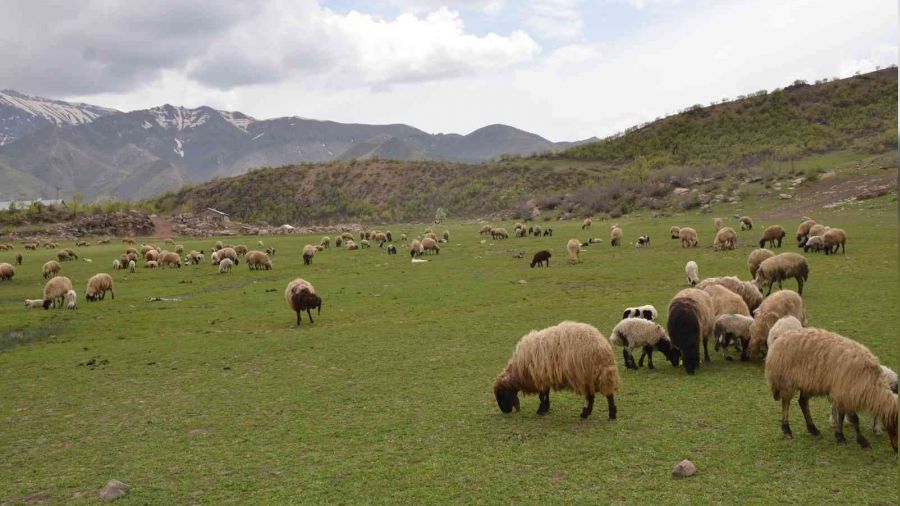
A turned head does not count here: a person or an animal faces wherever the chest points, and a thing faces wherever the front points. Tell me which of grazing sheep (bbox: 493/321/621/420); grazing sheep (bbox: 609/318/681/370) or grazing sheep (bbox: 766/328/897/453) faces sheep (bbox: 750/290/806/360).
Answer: grazing sheep (bbox: 609/318/681/370)

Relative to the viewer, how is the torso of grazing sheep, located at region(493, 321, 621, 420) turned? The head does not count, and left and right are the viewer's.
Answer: facing to the left of the viewer

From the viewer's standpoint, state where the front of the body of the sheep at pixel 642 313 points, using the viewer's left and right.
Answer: facing to the left of the viewer

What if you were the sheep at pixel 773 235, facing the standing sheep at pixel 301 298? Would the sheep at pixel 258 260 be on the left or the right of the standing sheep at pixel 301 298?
right

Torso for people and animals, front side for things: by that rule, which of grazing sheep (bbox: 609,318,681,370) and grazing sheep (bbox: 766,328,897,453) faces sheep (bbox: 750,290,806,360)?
grazing sheep (bbox: 609,318,681,370)

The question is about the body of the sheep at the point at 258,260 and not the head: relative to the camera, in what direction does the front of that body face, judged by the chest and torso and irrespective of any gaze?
to the viewer's right

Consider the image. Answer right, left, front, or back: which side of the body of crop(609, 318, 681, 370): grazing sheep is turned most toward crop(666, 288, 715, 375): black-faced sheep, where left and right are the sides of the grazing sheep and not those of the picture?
front

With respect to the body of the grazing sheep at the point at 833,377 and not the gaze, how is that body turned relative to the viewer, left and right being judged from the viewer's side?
facing to the right of the viewer

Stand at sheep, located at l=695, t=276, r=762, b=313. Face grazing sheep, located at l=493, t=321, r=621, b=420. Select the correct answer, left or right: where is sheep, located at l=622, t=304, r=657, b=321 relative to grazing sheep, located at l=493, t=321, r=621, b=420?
right
